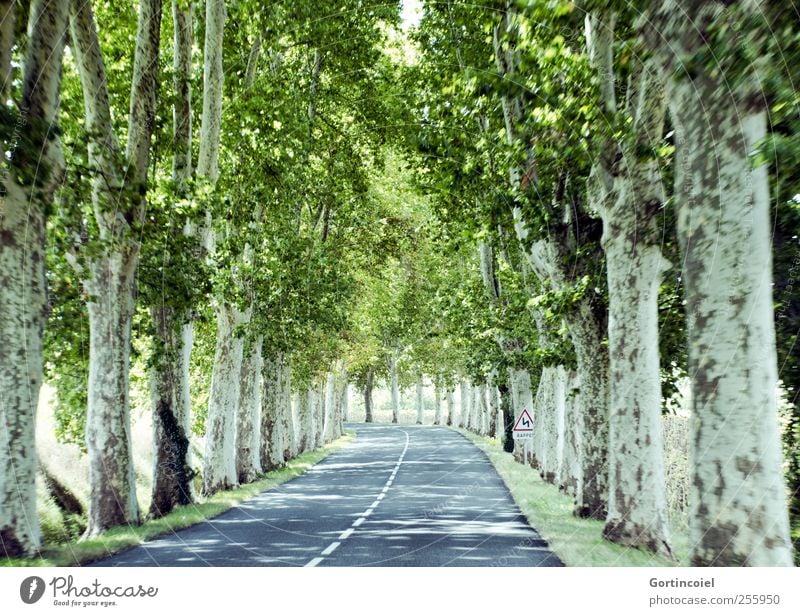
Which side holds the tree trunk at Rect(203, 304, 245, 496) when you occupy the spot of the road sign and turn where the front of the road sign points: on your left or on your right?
on your right

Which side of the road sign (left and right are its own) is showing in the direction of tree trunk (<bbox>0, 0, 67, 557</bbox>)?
front

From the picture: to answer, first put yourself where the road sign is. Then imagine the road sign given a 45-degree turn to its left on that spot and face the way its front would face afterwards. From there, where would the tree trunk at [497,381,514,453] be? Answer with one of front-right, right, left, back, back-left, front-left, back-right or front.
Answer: back-left

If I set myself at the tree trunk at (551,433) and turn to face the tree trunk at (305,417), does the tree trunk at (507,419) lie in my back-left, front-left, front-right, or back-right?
front-right

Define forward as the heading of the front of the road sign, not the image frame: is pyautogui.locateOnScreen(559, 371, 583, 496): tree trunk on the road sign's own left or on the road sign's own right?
on the road sign's own left

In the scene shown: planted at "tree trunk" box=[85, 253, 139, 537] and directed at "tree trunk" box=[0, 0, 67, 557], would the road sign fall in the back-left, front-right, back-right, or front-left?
back-left

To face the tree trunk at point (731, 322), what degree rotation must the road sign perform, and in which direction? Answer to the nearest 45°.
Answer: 0° — it already faces it

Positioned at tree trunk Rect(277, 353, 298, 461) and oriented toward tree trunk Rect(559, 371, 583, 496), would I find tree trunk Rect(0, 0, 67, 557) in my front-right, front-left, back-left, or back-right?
front-right

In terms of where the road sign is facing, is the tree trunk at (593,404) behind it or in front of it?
in front

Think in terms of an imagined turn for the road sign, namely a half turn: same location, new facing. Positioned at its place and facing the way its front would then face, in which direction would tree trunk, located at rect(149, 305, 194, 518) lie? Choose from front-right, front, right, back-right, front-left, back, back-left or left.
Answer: back-left

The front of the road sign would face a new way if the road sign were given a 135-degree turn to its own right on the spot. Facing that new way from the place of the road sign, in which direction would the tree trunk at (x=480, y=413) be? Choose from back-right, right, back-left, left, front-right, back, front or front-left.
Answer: front-right

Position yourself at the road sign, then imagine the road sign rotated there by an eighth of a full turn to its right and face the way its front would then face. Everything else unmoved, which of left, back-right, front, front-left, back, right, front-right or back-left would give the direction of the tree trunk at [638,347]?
front-left

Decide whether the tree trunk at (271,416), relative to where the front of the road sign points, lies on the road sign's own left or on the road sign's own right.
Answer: on the road sign's own right

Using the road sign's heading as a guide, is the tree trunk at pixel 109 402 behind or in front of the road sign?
in front

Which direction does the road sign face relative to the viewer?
toward the camera

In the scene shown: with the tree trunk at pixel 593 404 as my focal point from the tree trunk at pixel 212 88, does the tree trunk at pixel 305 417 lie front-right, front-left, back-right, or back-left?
back-left

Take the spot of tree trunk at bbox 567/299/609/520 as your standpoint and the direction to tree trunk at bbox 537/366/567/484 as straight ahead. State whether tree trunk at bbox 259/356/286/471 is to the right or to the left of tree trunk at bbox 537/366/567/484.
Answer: left

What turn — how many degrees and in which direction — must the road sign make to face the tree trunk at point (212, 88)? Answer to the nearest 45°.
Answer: approximately 45° to its right
